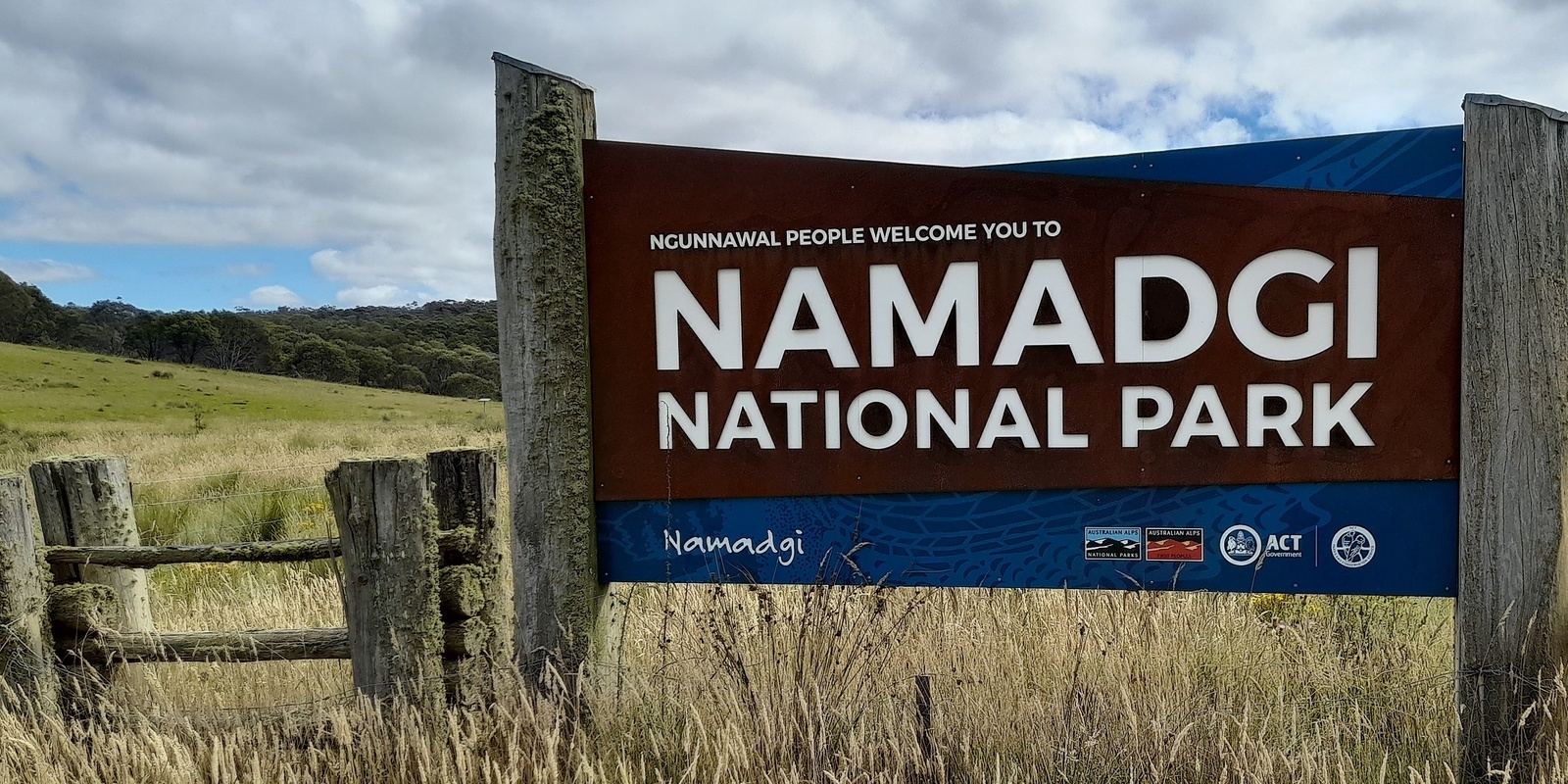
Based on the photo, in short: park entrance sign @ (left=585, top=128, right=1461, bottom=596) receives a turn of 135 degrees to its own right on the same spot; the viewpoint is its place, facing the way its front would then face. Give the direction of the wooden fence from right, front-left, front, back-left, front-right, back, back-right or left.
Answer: front-left

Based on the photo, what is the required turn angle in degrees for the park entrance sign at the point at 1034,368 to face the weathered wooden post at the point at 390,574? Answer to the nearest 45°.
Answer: approximately 90° to its right

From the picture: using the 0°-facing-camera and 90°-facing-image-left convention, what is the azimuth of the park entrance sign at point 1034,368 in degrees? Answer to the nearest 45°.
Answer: approximately 0°
